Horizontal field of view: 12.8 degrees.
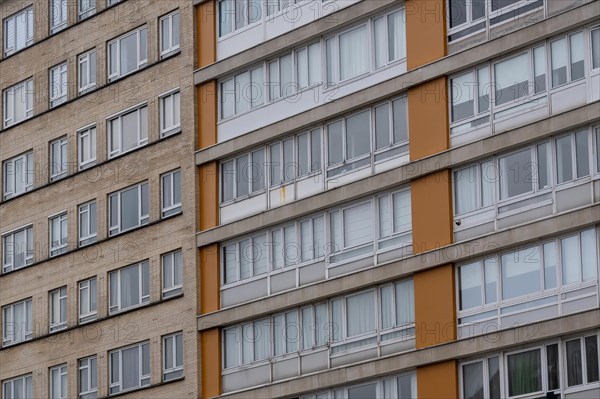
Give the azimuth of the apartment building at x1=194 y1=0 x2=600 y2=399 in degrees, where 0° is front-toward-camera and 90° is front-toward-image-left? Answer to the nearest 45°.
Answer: approximately 45°
